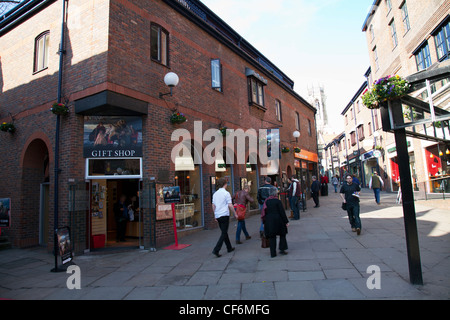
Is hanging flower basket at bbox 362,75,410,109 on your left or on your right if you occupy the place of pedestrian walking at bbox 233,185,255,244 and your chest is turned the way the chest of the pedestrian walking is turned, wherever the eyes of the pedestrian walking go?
on your right

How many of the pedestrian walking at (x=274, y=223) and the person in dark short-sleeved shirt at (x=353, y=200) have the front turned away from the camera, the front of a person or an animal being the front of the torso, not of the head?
1

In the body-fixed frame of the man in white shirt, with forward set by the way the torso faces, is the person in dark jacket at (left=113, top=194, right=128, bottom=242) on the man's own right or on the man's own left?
on the man's own left

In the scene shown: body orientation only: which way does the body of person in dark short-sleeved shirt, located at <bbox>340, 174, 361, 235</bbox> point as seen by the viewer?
toward the camera

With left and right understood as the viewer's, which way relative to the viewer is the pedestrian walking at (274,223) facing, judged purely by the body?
facing away from the viewer

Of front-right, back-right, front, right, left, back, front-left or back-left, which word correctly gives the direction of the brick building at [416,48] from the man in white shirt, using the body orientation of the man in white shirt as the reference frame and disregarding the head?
front

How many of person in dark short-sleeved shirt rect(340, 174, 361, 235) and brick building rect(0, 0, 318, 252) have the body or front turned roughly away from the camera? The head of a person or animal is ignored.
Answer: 0

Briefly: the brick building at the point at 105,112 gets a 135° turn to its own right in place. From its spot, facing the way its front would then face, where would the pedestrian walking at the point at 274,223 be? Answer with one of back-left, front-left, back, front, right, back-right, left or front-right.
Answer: back

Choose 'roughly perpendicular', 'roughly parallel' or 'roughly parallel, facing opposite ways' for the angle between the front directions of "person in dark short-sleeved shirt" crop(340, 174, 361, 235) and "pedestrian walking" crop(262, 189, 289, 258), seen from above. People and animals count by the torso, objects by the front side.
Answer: roughly parallel, facing opposite ways
